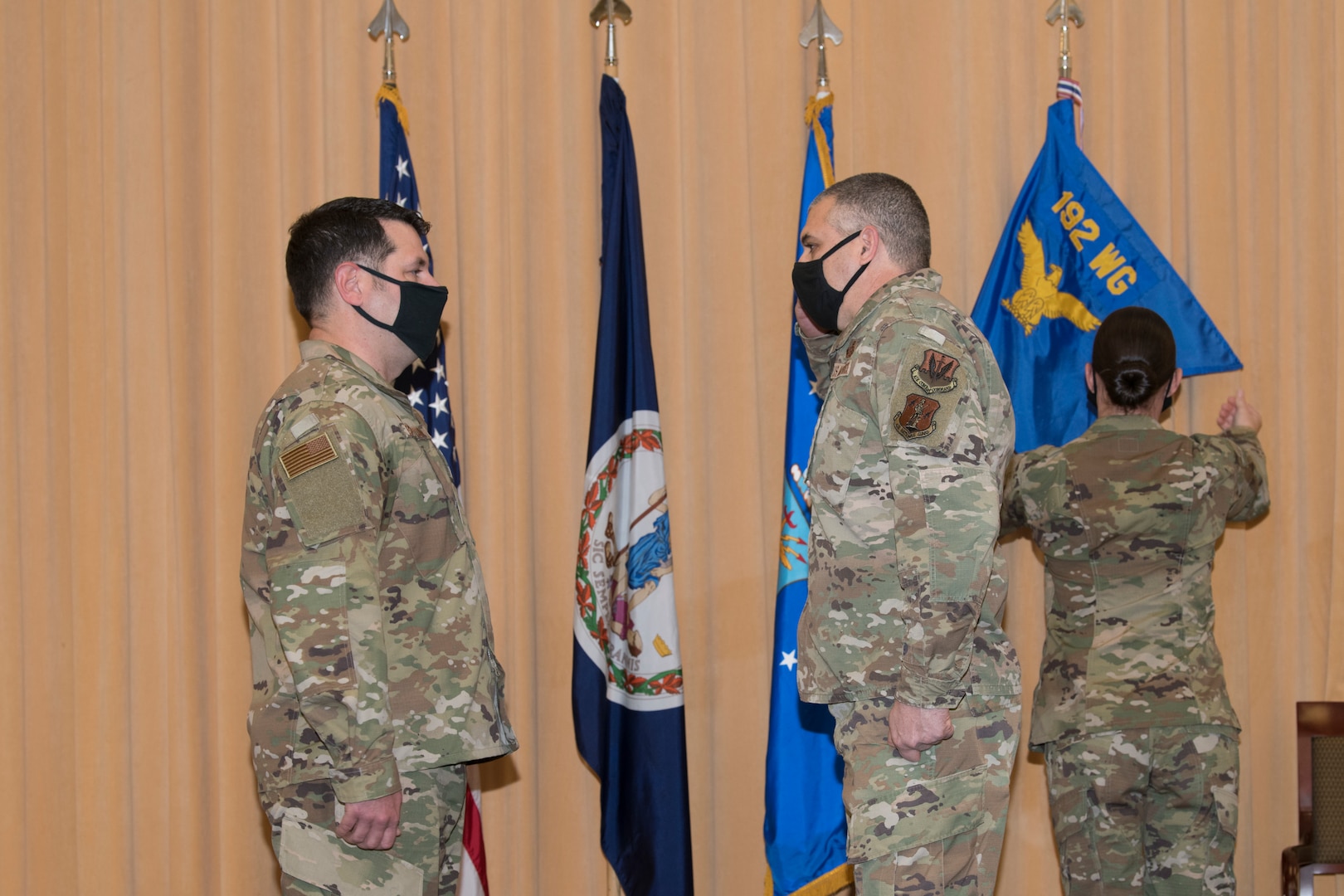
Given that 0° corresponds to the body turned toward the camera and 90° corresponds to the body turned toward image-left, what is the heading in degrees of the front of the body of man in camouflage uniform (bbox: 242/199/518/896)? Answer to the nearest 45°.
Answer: approximately 270°

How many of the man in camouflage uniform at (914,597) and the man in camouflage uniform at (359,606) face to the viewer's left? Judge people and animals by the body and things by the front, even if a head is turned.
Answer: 1

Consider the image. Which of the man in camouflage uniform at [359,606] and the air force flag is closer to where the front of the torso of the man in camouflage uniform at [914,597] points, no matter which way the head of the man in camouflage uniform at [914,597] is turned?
the man in camouflage uniform

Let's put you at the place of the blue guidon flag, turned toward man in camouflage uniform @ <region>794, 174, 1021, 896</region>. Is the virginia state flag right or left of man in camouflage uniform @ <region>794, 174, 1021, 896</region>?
right

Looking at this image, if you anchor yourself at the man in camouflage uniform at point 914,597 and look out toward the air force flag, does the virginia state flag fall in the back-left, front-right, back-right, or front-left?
front-left

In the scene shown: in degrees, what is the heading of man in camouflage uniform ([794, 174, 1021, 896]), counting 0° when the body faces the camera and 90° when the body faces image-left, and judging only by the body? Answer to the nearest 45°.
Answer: approximately 90°

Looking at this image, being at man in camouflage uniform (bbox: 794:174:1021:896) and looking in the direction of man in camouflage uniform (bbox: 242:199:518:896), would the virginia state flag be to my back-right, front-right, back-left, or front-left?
front-right

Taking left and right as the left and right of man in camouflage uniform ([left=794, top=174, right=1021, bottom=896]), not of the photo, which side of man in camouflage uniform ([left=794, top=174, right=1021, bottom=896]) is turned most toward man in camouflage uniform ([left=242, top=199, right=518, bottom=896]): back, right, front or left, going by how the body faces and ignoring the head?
front

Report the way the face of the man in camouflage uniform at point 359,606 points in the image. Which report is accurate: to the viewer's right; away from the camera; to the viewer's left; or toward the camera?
to the viewer's right

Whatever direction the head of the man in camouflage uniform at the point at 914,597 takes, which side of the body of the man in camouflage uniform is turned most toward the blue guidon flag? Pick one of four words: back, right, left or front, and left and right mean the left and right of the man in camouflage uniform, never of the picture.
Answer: right

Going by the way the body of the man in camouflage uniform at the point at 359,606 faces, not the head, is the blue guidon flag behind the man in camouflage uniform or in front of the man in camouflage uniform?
in front
